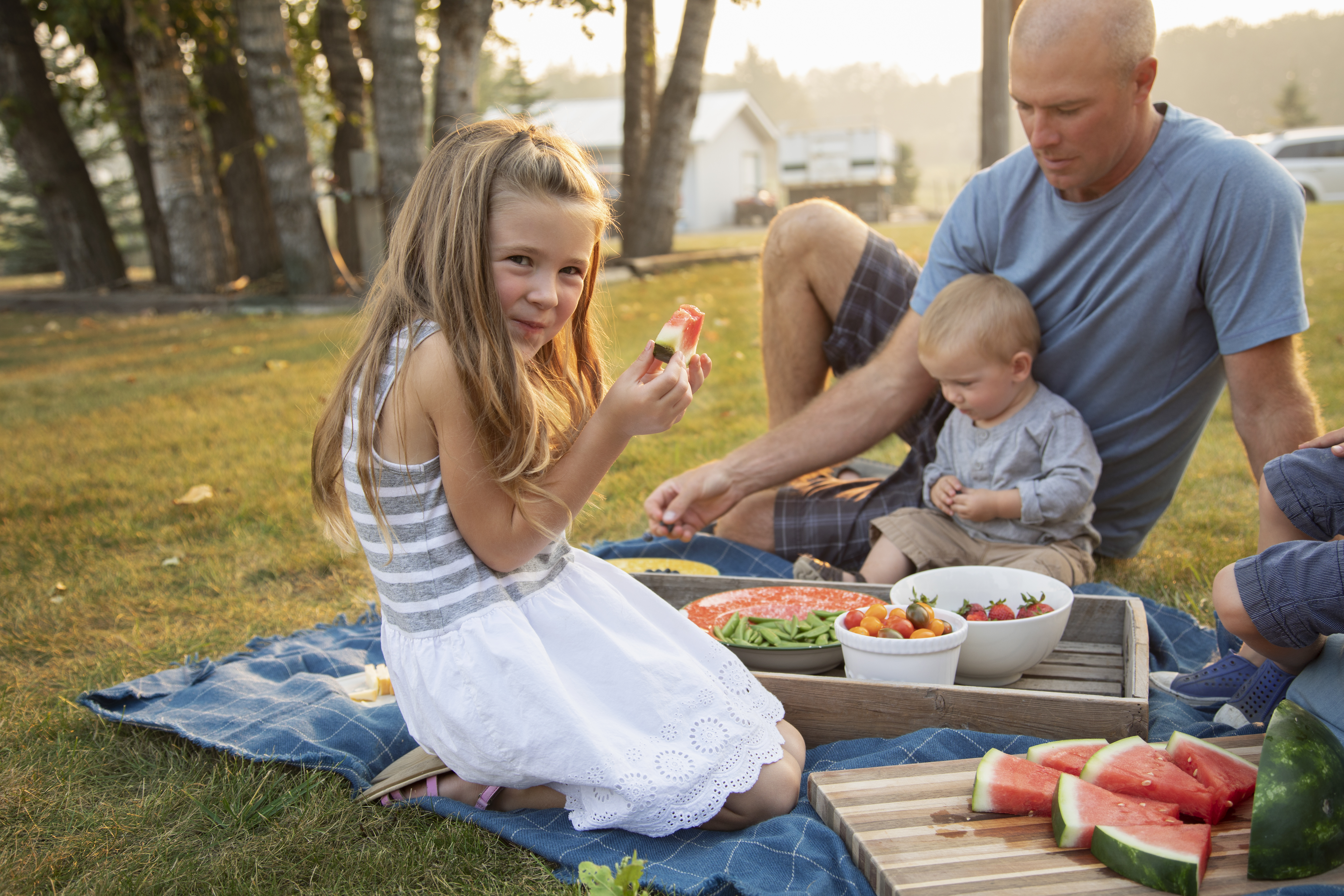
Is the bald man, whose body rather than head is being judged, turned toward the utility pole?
no

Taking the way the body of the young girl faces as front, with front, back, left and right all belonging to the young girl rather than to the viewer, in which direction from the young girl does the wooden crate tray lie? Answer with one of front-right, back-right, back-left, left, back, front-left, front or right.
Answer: front

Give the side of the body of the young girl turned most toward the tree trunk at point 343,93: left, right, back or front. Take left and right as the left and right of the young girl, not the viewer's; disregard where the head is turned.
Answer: left

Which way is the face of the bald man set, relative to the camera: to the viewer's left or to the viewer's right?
to the viewer's left

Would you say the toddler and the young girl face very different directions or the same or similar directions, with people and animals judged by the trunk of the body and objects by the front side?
very different directions

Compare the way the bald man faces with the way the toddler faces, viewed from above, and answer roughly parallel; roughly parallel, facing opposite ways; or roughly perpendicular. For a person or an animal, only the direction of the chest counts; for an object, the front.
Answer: roughly parallel

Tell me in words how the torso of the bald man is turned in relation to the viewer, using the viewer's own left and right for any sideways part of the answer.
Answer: facing the viewer and to the left of the viewer

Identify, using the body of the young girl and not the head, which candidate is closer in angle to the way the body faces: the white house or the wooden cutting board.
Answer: the wooden cutting board

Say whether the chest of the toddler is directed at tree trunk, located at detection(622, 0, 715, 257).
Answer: no

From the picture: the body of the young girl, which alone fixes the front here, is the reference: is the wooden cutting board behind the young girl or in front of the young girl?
in front

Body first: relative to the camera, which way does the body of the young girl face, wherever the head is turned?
to the viewer's right

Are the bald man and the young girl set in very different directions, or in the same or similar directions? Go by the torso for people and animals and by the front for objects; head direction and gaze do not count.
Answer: very different directions

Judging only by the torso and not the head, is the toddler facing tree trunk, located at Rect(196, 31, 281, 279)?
no

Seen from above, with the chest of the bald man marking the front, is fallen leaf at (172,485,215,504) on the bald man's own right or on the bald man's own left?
on the bald man's own right

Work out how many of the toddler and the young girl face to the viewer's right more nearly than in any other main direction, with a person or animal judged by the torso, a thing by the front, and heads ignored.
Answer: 1

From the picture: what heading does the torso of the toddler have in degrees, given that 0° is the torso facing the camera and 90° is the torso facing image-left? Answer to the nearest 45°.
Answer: approximately 45°

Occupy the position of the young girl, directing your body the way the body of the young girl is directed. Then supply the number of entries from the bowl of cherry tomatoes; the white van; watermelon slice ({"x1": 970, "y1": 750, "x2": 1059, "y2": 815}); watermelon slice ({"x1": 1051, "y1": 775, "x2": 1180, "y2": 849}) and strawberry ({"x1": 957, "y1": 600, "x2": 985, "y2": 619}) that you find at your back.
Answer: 0
